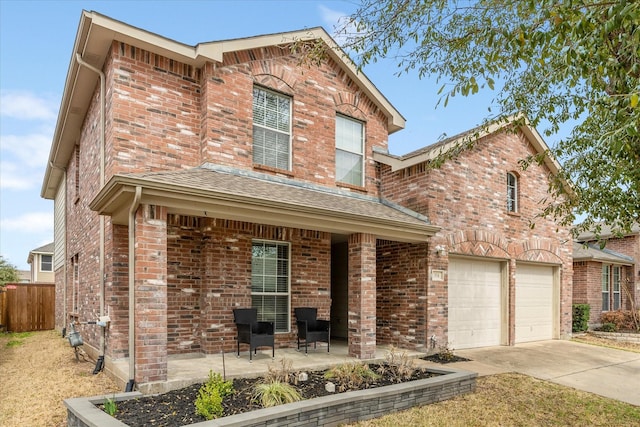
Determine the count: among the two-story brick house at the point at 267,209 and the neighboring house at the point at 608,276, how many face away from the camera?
0

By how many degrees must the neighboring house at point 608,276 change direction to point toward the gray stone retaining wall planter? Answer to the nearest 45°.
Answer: approximately 45° to its right

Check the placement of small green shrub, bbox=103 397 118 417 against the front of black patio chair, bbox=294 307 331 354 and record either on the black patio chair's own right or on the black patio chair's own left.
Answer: on the black patio chair's own right

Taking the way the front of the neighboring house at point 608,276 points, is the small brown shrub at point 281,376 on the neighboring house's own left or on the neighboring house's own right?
on the neighboring house's own right

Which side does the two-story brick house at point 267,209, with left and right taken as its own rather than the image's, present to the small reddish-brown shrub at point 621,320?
left

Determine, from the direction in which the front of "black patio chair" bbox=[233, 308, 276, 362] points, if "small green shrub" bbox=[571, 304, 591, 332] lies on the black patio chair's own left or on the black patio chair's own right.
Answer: on the black patio chair's own left

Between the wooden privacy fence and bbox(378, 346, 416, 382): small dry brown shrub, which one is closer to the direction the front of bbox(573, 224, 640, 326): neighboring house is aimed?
the small dry brown shrub
